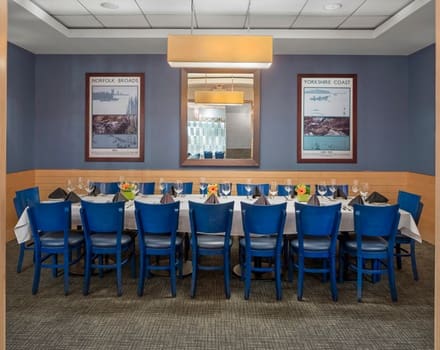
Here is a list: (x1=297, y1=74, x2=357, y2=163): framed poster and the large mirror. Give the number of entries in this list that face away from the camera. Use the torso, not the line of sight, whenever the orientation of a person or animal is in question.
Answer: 0

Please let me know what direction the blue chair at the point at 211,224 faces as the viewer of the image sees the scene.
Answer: facing away from the viewer

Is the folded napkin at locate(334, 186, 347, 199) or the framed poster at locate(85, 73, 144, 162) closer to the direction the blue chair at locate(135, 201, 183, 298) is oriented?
the framed poster

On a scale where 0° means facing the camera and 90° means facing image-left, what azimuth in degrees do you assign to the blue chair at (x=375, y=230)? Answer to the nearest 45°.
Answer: approximately 135°

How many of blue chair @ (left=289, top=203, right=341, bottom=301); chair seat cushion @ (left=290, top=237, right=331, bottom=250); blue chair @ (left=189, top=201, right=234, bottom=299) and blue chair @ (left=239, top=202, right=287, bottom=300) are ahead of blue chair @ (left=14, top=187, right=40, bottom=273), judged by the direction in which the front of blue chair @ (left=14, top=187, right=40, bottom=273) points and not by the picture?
4

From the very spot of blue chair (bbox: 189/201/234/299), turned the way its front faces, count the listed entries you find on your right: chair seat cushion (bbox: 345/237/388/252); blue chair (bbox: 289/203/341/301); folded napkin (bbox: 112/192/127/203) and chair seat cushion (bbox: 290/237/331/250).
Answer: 3

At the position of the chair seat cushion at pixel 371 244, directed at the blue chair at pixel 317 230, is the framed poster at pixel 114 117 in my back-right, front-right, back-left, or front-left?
front-right

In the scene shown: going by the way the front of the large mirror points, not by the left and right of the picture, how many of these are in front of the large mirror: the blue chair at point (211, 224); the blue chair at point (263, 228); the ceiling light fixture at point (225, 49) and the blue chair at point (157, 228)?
4

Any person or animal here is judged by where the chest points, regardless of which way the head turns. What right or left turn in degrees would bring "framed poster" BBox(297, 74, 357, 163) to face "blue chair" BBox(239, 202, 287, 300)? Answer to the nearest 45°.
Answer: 0° — it already faces it

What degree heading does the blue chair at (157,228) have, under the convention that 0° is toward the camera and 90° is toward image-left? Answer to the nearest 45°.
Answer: approximately 180°

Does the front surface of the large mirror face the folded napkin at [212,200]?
yes

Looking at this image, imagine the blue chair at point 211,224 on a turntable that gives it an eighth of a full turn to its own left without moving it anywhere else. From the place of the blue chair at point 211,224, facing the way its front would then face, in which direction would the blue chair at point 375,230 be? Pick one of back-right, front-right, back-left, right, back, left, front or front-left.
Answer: back-right

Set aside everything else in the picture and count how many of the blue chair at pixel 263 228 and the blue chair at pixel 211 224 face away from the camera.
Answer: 2

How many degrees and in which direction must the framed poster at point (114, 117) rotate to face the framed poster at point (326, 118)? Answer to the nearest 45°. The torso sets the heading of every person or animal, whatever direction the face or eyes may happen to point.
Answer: approximately 90° to its left

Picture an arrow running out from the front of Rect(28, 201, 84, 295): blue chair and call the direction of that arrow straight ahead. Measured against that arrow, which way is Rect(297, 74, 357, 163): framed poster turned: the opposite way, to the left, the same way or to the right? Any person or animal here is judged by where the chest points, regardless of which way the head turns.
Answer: the opposite way

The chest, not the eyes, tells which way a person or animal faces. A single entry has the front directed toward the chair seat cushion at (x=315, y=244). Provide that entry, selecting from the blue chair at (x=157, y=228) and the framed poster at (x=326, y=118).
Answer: the framed poster

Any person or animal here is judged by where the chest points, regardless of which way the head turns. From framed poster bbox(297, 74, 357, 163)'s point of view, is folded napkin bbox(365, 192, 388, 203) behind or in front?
in front

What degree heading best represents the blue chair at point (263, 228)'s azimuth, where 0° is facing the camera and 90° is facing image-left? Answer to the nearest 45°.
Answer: approximately 180°

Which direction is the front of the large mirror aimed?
toward the camera

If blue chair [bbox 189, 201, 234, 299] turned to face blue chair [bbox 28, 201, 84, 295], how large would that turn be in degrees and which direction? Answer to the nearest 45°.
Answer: approximately 90° to its left

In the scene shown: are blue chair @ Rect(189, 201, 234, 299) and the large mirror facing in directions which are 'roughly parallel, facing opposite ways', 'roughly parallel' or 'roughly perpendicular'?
roughly parallel, facing opposite ways
